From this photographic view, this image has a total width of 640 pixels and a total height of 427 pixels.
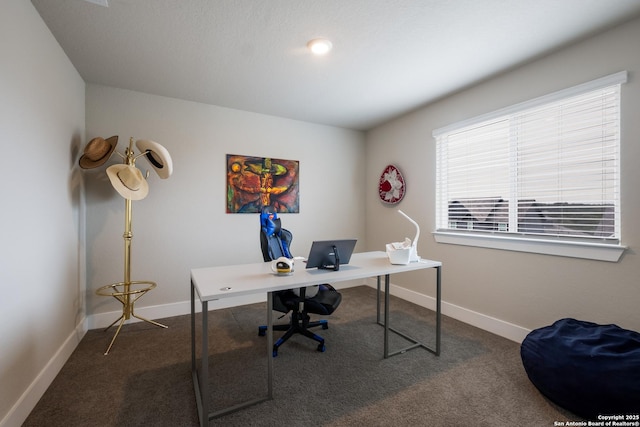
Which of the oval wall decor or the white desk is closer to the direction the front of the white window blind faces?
the white desk

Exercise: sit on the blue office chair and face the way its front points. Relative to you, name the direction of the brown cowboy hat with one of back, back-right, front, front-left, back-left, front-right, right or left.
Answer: back-right

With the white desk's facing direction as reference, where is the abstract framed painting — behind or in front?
in front

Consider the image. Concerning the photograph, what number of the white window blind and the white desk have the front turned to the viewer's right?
0

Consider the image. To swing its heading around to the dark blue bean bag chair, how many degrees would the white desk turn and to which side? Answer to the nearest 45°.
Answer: approximately 135° to its right

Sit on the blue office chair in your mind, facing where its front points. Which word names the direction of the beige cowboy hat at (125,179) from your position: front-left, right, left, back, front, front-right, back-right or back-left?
back-right

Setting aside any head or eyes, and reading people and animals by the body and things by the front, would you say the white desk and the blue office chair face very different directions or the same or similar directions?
very different directions

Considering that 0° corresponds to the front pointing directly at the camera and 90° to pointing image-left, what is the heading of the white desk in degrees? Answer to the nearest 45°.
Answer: approximately 135°

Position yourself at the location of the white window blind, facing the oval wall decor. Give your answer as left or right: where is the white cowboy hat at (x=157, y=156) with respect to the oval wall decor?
left

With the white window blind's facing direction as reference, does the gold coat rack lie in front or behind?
in front

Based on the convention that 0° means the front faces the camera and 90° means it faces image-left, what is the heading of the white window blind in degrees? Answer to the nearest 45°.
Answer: approximately 45°
